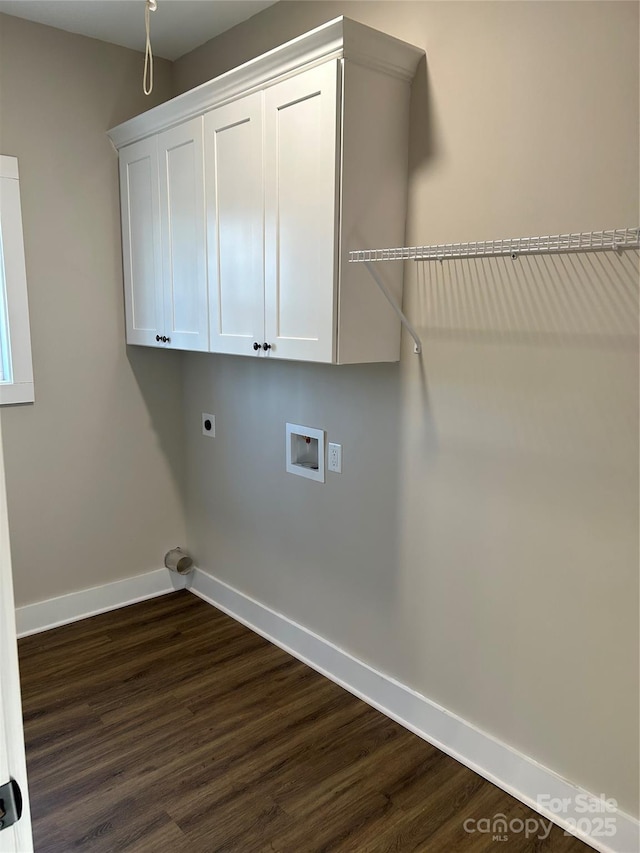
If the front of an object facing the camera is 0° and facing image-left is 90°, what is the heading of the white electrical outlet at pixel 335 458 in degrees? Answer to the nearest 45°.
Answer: approximately 45°

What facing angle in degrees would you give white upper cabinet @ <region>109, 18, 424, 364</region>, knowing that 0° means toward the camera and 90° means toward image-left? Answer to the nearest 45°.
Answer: approximately 45°

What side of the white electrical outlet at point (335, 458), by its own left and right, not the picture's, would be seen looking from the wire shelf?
left

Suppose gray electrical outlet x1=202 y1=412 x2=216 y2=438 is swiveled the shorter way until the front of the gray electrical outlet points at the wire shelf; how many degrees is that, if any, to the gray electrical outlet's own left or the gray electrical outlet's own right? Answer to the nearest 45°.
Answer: approximately 90° to the gray electrical outlet's own left
